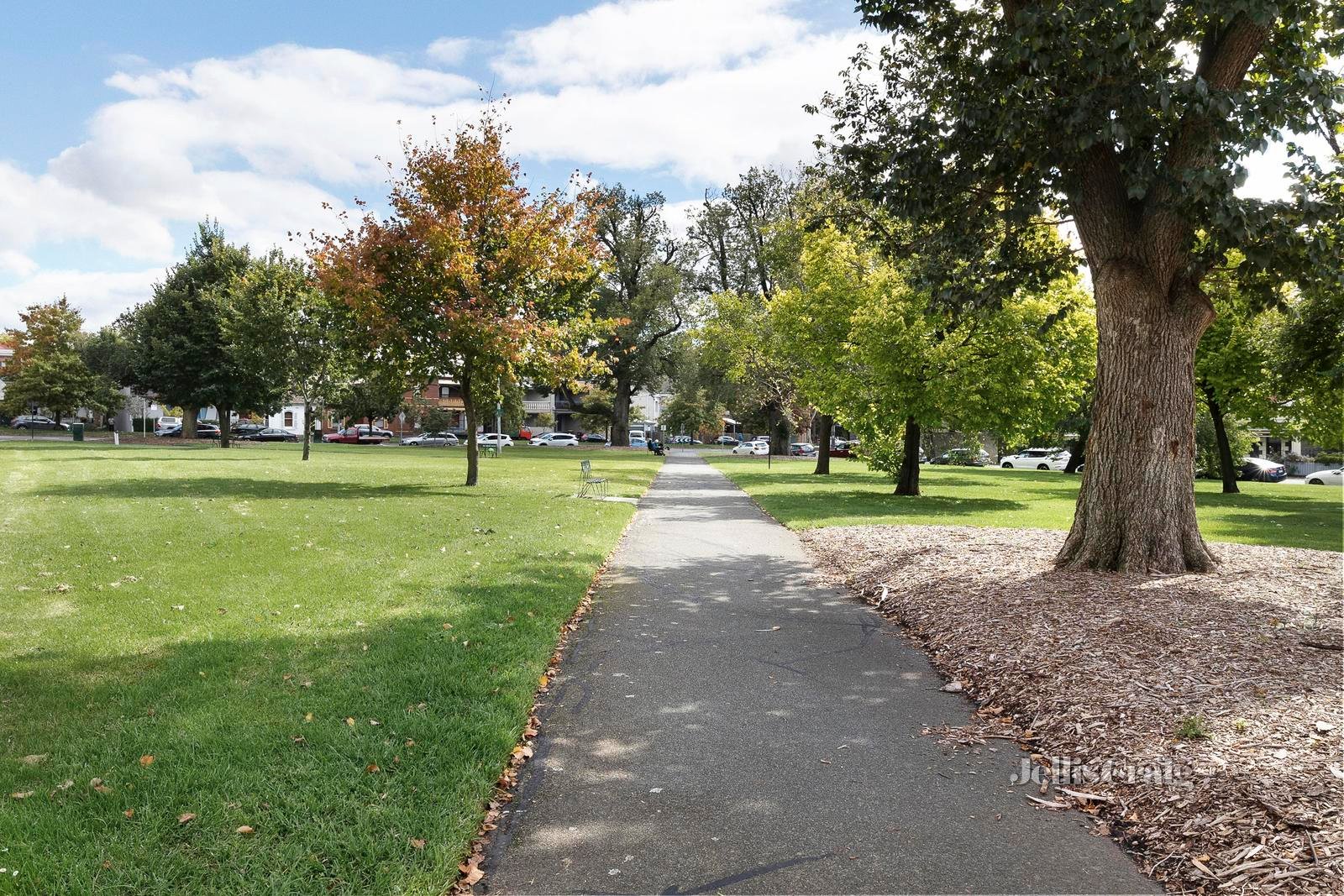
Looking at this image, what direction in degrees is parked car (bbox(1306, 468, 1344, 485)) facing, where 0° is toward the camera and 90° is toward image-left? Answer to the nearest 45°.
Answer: approximately 90°

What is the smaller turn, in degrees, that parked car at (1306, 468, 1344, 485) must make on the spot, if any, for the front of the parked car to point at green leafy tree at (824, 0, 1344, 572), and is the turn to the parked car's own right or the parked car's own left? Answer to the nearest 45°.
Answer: approximately 90° to the parked car's own left

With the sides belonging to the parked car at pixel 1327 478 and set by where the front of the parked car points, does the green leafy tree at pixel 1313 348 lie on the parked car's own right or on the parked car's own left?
on the parked car's own left

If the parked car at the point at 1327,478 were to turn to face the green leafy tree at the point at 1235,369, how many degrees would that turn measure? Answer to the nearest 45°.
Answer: approximately 90° to its left

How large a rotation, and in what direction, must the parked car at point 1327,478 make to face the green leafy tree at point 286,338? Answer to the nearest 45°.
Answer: approximately 45° to its left

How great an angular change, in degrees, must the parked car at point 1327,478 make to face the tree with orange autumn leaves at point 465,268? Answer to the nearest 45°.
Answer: approximately 45° to its left

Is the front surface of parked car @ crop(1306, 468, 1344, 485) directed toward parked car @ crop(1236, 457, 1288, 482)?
yes

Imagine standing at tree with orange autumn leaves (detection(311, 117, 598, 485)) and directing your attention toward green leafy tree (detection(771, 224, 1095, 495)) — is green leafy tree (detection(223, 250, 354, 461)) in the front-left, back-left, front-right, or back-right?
back-left
